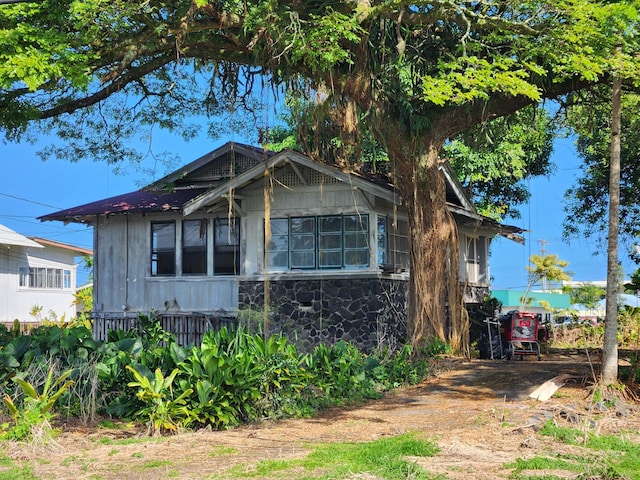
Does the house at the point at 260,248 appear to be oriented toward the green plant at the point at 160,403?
yes

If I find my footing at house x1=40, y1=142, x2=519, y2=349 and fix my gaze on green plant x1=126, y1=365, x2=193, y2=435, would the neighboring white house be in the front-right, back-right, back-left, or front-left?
back-right

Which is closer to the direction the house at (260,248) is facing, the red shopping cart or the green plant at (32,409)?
the green plant

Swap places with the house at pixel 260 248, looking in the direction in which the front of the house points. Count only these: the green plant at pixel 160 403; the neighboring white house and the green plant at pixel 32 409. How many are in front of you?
2

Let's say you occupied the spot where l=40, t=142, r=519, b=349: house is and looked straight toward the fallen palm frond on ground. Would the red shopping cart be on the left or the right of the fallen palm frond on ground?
left

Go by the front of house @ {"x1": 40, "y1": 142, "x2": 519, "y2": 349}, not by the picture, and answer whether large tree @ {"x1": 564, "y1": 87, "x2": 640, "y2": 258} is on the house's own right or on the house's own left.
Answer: on the house's own left

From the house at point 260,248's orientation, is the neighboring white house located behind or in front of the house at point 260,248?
behind

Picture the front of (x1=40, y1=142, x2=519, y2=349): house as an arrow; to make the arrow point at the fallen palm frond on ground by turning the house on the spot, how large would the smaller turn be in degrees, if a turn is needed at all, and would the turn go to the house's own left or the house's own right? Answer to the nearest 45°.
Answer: approximately 45° to the house's own left

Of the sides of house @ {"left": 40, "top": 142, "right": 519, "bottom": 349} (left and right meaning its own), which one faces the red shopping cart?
left

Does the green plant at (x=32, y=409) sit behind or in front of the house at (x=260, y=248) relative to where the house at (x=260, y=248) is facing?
in front

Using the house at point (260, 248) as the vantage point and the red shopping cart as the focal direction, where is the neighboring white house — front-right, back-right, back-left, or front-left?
back-left

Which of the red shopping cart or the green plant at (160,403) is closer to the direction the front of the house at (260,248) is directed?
the green plant
